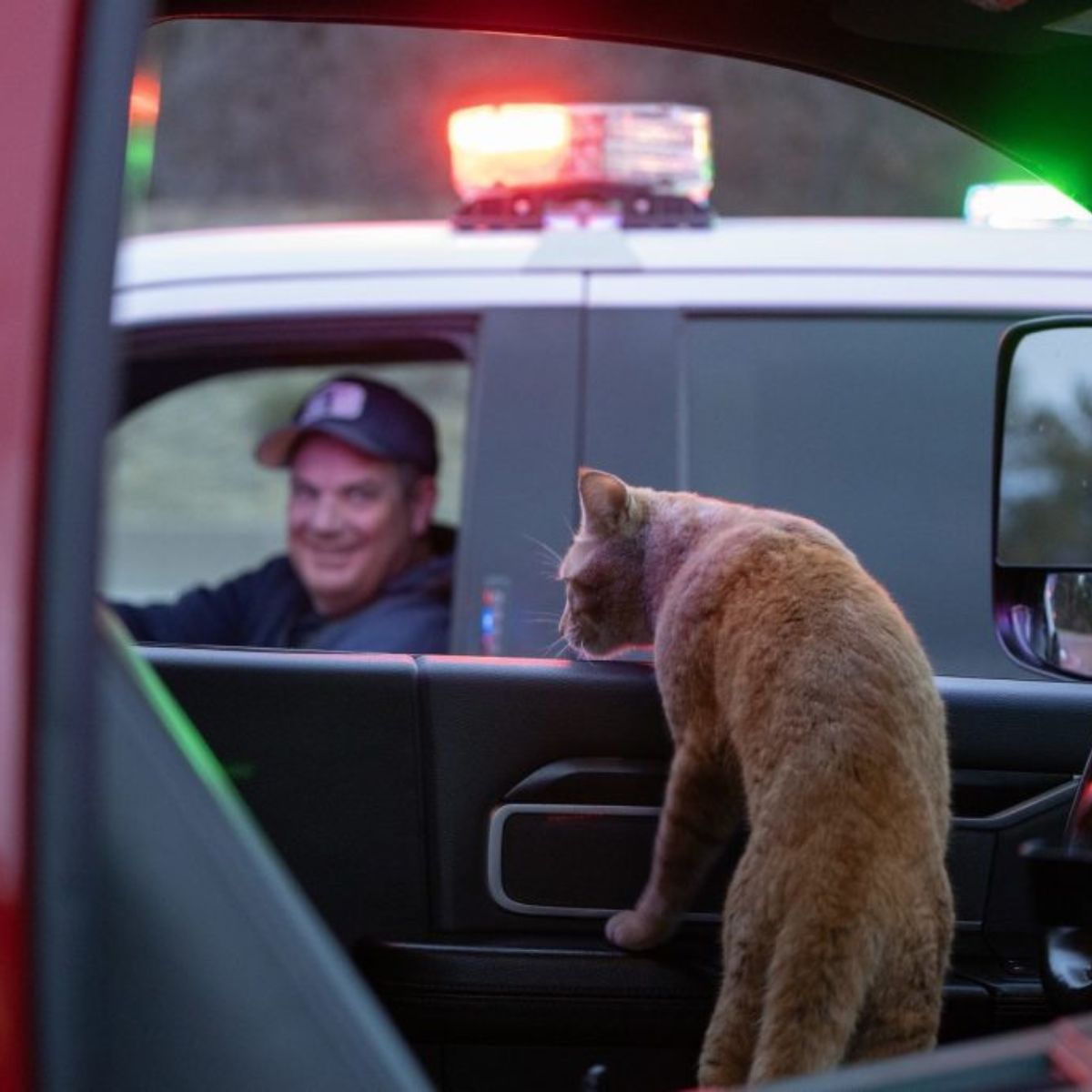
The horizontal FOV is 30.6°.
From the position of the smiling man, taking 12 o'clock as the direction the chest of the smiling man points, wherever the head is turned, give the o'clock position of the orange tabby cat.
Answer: The orange tabby cat is roughly at 10 o'clock from the smiling man.

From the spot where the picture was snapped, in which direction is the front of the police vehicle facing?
facing to the left of the viewer

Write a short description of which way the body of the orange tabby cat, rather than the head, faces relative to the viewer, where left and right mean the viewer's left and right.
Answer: facing away from the viewer and to the left of the viewer

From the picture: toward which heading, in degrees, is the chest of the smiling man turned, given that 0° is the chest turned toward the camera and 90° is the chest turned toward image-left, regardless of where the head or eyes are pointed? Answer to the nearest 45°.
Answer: approximately 45°

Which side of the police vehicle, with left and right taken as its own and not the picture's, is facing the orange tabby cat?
left
